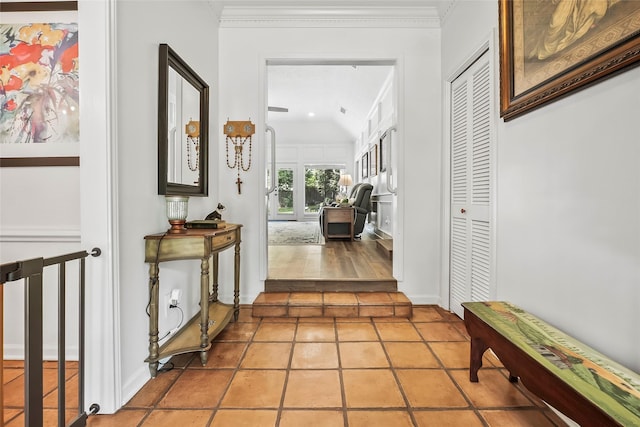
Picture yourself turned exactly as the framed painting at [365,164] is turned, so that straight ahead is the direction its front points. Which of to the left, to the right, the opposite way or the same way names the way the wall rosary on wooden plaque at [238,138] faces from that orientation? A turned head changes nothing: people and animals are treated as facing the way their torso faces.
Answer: to the left

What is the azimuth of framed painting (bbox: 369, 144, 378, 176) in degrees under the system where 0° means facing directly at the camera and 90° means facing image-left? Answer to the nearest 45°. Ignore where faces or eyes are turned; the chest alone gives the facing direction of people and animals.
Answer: approximately 90°

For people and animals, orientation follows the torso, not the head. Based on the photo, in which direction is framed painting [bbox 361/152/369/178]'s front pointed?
to the viewer's left

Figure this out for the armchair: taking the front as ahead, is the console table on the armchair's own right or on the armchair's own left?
on the armchair's own left

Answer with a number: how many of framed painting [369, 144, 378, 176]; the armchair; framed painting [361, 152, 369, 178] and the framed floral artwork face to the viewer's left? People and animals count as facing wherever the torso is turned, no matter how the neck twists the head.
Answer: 3

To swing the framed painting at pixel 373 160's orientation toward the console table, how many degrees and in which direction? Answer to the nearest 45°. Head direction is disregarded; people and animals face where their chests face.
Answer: approximately 90° to its left

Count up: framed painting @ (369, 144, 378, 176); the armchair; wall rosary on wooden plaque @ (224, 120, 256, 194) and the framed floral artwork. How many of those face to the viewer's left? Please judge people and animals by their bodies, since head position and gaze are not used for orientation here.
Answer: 2

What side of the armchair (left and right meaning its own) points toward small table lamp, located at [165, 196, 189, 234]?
left

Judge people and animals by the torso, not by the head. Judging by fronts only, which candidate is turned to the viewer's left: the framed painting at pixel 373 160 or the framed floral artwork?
the framed painting

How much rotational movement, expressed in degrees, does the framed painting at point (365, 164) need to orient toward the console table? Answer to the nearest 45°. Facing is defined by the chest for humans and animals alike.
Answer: approximately 90° to its left

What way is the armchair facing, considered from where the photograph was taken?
facing to the left of the viewer
